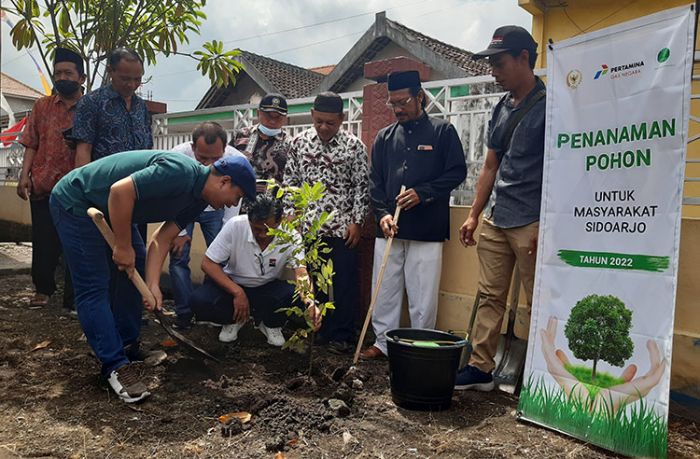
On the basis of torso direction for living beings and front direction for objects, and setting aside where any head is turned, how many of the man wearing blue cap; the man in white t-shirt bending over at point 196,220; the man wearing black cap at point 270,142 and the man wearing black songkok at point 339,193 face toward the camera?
3

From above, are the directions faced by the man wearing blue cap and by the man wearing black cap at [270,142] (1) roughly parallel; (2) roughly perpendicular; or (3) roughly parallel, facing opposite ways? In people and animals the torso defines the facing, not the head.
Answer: roughly perpendicular

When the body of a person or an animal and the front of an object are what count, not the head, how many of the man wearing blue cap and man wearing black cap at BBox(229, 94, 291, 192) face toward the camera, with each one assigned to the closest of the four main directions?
1

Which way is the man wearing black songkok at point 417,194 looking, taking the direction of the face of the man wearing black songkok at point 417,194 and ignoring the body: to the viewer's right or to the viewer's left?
to the viewer's left

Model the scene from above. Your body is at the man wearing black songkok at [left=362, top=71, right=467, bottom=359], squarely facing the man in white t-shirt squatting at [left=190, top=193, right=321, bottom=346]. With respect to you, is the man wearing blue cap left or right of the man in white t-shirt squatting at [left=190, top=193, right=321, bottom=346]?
left

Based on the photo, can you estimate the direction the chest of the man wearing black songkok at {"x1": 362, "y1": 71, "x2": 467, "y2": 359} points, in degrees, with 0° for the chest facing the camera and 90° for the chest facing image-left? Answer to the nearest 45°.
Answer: approximately 45°

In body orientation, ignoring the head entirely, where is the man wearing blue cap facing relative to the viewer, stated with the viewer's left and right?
facing to the right of the viewer

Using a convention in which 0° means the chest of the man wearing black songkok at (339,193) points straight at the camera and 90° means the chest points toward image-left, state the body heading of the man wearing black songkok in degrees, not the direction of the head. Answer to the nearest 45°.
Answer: approximately 0°
